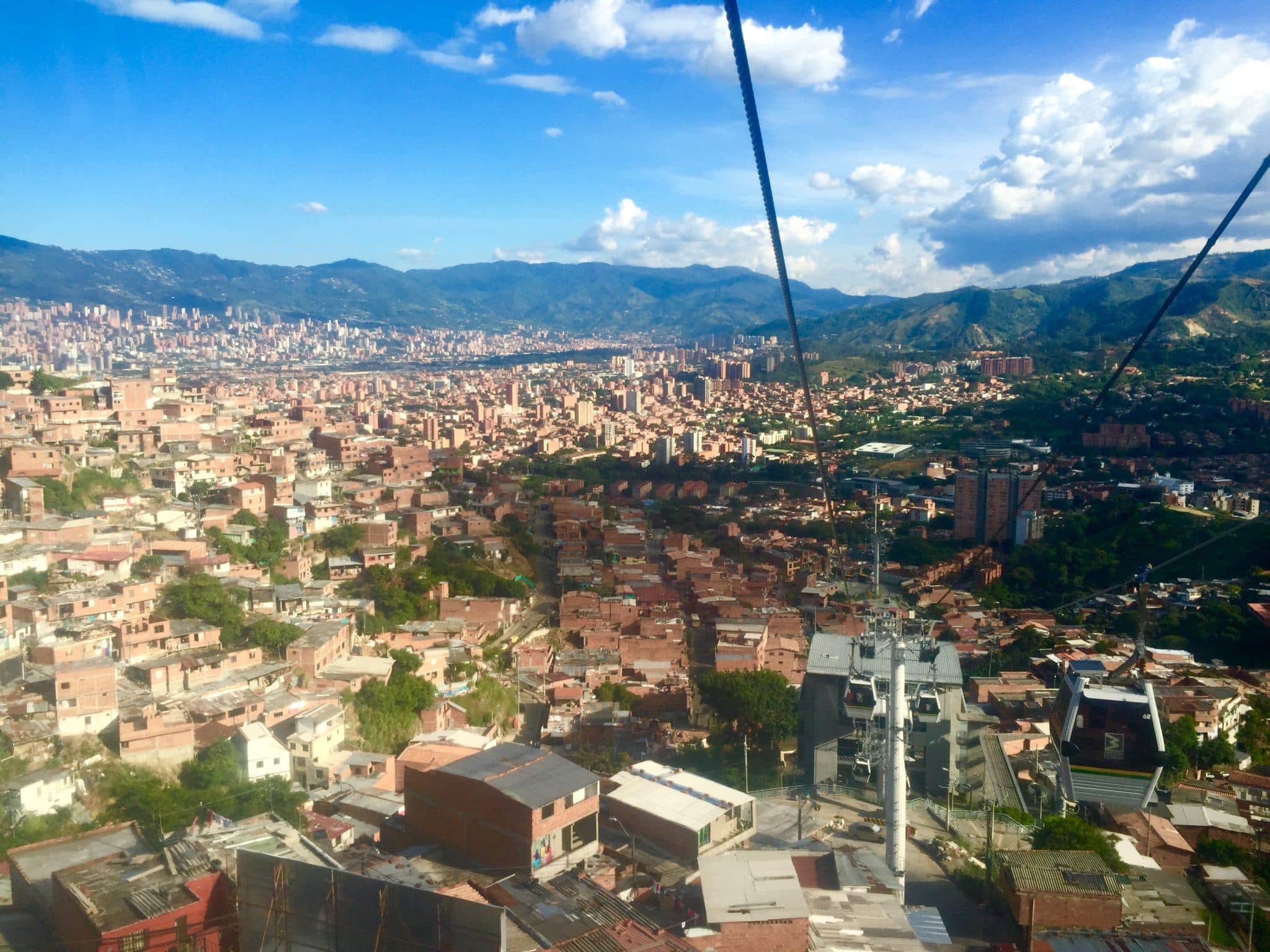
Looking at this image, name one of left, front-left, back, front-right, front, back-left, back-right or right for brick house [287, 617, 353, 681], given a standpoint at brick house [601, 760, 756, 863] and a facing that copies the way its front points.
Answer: back

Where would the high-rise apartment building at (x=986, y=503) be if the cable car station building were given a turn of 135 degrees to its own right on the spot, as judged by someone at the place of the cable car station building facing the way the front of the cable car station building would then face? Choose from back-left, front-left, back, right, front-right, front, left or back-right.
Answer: front-right

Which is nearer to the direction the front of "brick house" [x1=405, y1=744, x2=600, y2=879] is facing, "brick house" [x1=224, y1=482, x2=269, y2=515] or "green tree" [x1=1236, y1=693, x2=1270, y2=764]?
the green tree

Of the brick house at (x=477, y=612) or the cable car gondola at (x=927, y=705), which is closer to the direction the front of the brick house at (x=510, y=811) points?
the cable car gondola

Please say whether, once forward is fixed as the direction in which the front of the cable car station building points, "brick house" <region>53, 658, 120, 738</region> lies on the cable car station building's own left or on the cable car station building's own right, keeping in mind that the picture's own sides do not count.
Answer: on the cable car station building's own right

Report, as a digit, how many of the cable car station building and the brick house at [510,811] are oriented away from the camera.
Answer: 0

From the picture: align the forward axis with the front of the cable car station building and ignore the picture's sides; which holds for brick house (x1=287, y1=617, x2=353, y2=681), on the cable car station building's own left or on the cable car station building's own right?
on the cable car station building's own right

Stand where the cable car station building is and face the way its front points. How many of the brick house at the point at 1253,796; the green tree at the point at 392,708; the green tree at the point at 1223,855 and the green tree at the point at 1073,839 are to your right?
1

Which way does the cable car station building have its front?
toward the camera

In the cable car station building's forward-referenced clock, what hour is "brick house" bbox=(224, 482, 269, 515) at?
The brick house is roughly at 4 o'clock from the cable car station building.

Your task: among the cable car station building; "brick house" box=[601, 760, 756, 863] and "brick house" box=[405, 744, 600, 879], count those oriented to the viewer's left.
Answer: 0

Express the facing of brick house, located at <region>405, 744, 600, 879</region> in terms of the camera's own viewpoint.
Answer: facing the viewer and to the right of the viewer

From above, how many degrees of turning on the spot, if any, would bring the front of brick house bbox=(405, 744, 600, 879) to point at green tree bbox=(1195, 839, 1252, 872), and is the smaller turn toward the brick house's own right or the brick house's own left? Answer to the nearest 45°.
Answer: approximately 45° to the brick house's own left

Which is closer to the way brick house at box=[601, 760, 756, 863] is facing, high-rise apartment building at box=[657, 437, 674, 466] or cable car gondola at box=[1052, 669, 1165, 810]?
the cable car gondola

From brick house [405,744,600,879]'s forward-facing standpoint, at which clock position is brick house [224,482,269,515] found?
brick house [224,482,269,515] is roughly at 7 o'clock from brick house [405,744,600,879].

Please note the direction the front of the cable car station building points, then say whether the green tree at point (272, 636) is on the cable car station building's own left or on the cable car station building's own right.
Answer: on the cable car station building's own right

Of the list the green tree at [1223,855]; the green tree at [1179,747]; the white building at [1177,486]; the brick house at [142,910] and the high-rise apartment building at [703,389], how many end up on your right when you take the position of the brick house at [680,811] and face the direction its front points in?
1

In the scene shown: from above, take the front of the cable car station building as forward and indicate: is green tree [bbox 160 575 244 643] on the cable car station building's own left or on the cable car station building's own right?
on the cable car station building's own right
